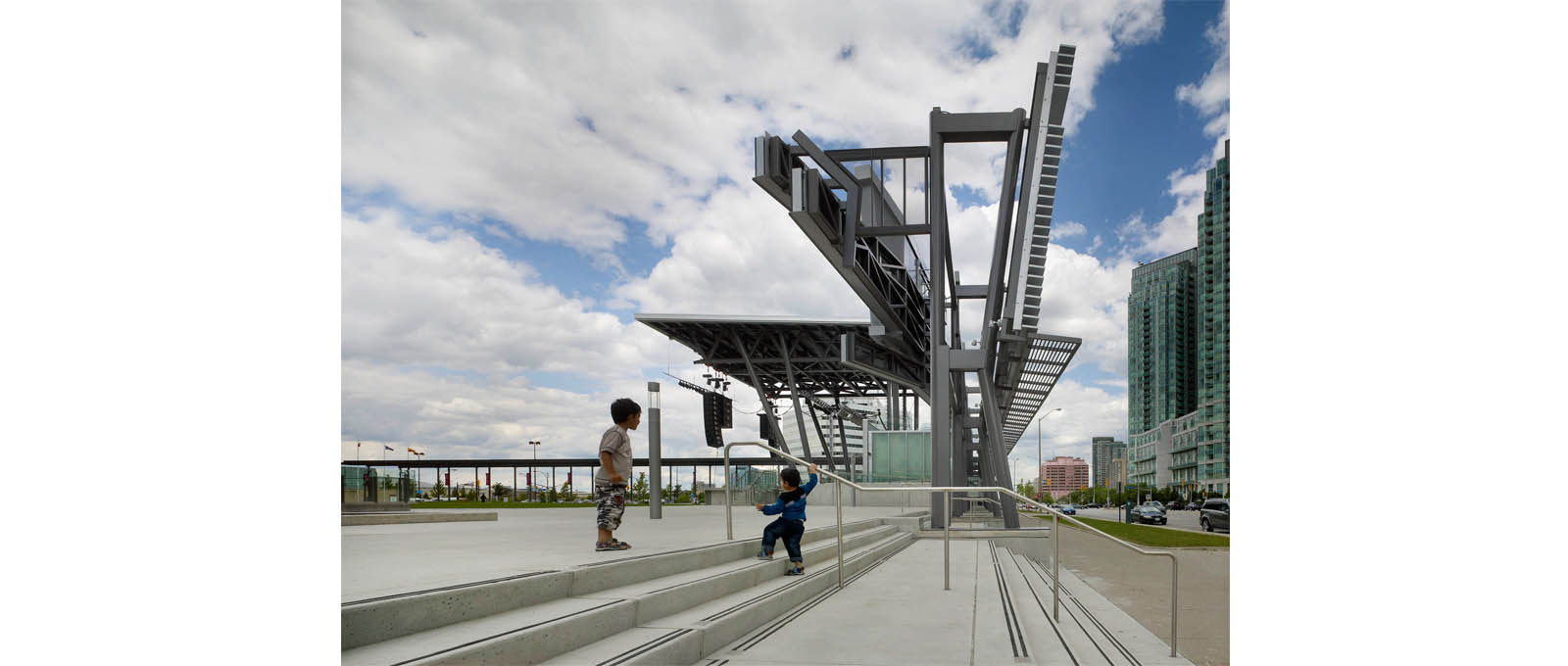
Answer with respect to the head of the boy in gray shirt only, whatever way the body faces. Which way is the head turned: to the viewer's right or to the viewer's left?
to the viewer's right

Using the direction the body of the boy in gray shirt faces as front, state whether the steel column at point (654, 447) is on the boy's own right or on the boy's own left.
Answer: on the boy's own left

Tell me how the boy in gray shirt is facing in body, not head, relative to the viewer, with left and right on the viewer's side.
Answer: facing to the right of the viewer
